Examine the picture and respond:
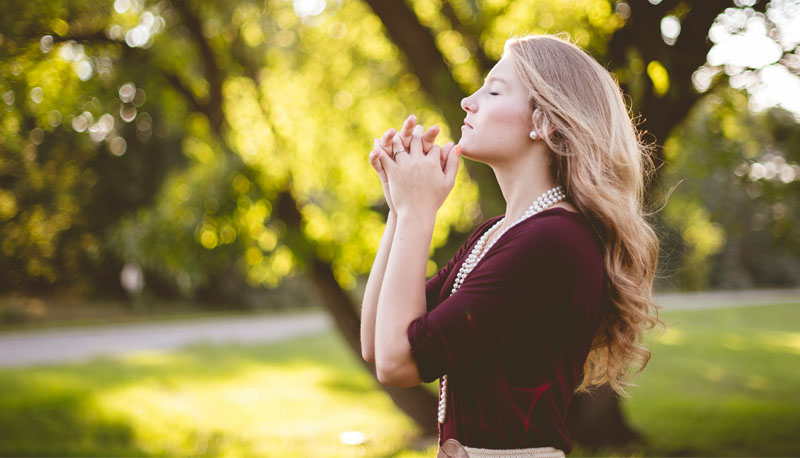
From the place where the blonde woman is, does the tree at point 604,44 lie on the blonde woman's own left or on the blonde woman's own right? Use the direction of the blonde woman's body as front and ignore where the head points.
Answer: on the blonde woman's own right

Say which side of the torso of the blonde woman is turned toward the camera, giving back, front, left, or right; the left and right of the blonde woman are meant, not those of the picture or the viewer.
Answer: left

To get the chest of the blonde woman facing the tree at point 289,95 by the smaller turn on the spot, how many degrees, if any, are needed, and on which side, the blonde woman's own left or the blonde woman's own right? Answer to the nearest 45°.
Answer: approximately 90° to the blonde woman's own right

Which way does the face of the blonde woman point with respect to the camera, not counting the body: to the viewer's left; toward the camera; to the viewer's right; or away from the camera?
to the viewer's left
